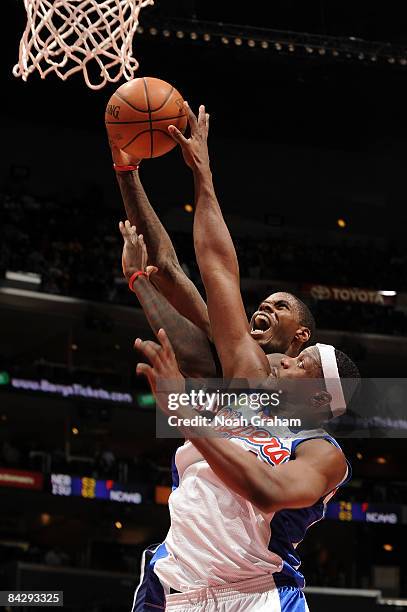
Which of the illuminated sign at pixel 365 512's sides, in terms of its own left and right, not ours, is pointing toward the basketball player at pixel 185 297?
front

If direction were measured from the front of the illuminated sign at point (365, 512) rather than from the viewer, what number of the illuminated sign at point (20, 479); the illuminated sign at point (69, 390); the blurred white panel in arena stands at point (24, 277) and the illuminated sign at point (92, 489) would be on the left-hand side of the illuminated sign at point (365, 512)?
0

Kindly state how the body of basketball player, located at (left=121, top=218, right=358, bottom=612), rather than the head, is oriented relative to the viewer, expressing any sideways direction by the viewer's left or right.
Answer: facing the viewer and to the left of the viewer

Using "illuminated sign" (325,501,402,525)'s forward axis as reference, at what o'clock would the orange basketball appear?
The orange basketball is roughly at 12 o'clock from the illuminated sign.

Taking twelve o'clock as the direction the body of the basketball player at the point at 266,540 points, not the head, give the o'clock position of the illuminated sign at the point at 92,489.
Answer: The illuminated sign is roughly at 4 o'clock from the basketball player.

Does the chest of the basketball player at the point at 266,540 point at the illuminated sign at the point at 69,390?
no

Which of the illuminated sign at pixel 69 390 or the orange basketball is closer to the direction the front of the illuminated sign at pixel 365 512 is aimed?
the orange basketball

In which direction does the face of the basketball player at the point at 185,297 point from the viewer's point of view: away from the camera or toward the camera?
toward the camera

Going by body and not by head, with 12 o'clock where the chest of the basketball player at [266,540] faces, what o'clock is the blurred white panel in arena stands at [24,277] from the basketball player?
The blurred white panel in arena stands is roughly at 4 o'clock from the basketball player.

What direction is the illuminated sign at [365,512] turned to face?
toward the camera

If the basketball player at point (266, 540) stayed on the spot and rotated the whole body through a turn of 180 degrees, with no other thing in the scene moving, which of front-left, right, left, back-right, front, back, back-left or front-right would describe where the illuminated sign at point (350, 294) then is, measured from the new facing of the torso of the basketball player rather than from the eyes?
front-left

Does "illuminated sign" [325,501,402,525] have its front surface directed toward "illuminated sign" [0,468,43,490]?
no

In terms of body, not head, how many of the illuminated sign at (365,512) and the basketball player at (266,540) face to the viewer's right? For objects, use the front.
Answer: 0

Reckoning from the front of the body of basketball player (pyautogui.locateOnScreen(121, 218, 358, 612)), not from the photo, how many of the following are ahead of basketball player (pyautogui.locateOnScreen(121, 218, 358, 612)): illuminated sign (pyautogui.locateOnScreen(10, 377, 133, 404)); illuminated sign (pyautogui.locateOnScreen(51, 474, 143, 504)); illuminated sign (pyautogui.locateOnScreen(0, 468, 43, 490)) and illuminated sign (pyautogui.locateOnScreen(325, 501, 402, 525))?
0

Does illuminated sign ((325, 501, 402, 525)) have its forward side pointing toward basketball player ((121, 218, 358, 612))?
yes

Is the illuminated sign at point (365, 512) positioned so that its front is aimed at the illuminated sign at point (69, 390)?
no
